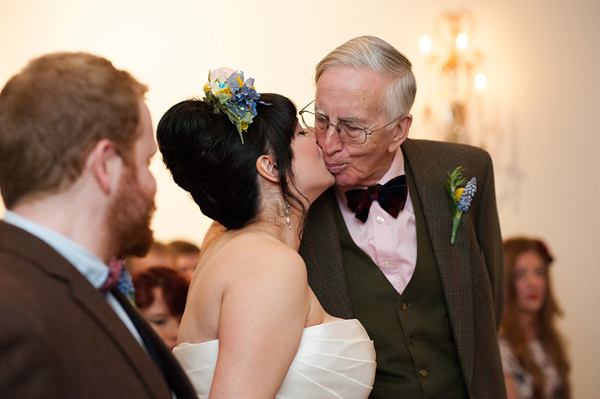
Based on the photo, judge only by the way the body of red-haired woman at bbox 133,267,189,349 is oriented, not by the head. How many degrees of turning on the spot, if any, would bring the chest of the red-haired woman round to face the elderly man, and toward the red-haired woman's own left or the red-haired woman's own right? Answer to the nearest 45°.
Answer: approximately 45° to the red-haired woman's own left

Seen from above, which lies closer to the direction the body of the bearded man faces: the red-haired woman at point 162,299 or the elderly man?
the elderly man

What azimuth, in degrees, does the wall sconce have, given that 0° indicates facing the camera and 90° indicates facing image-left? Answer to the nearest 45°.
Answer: approximately 0°

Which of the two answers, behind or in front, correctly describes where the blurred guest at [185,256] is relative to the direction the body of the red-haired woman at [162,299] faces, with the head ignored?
behind

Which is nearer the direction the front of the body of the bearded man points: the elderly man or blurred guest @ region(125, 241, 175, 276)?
the elderly man

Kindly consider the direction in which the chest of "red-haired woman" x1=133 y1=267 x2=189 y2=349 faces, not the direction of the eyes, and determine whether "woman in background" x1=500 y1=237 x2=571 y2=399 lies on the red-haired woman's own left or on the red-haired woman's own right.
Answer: on the red-haired woman's own left

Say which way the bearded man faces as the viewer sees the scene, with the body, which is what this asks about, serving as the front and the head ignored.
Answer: to the viewer's right

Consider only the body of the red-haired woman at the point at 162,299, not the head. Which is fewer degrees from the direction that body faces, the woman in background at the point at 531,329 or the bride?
the bride

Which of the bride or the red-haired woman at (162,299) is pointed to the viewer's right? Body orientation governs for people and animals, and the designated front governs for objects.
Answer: the bride
